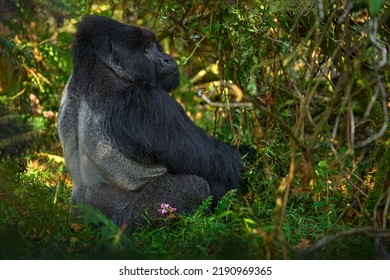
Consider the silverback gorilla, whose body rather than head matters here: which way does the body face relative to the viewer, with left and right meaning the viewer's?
facing to the right of the viewer
